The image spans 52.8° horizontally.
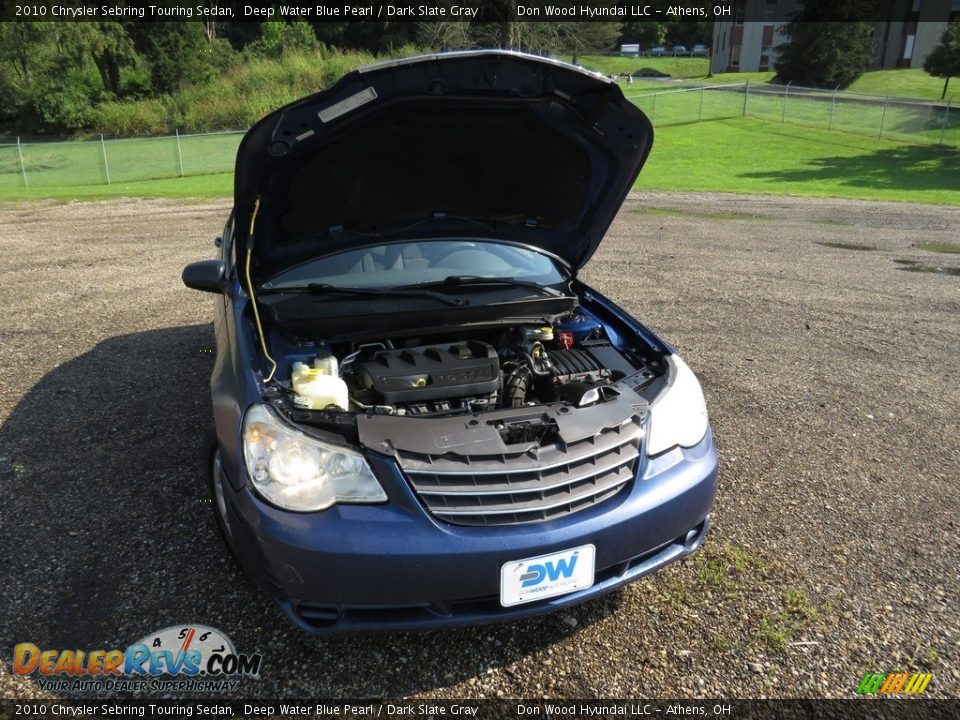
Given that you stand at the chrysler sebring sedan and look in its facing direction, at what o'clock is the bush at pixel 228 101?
The bush is roughly at 7 o'clock from the chrysler sebring sedan.

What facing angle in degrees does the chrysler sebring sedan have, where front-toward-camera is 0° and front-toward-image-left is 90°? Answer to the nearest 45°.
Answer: approximately 315°

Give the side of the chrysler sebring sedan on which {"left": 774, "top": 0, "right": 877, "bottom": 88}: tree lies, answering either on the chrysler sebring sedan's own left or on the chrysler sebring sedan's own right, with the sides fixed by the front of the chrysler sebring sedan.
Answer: on the chrysler sebring sedan's own left

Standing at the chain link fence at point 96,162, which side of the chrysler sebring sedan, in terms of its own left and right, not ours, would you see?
back

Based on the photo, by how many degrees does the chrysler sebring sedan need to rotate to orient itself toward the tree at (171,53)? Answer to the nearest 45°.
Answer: approximately 135° to its left
